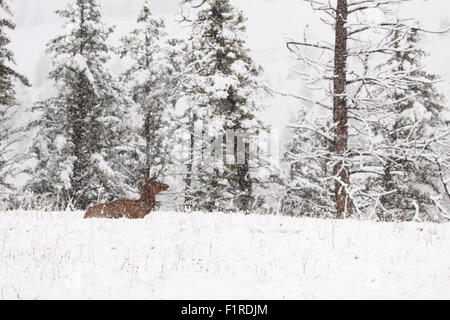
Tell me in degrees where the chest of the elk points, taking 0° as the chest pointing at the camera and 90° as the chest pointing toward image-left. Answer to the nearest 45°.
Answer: approximately 270°

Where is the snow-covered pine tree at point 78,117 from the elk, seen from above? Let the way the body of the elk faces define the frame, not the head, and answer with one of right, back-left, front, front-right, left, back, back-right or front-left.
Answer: left

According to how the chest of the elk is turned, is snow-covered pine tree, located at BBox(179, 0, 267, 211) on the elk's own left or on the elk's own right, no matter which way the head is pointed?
on the elk's own left

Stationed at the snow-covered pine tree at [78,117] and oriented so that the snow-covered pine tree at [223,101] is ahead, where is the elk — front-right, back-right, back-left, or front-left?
front-right

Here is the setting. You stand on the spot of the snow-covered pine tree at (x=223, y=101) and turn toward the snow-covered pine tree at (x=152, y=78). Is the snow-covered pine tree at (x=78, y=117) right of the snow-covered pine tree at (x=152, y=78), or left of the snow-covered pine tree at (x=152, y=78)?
left

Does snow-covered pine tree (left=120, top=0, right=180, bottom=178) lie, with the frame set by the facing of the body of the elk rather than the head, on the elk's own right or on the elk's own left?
on the elk's own left
